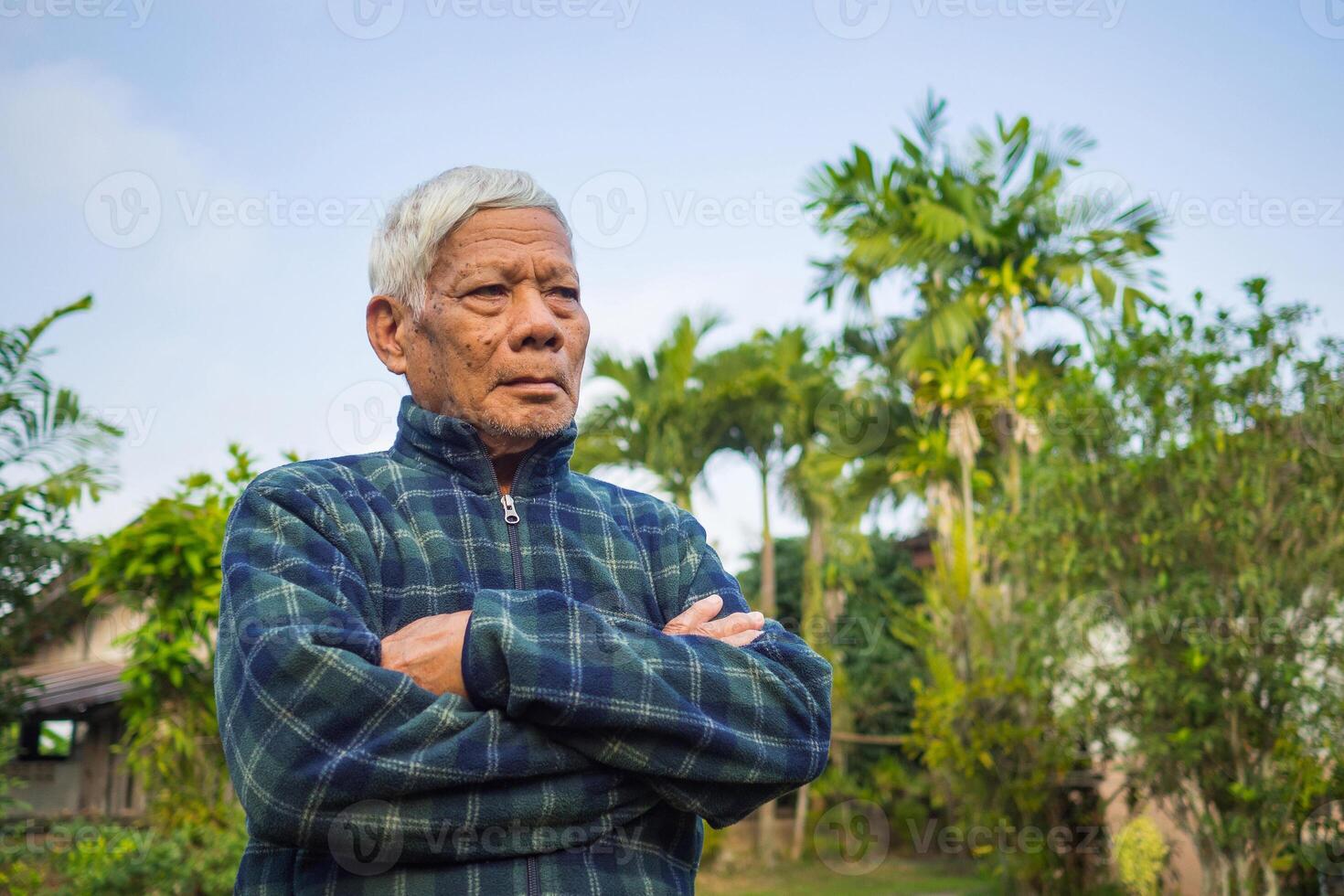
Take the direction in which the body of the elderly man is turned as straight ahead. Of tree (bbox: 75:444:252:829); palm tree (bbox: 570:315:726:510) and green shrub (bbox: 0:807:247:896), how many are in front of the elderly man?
0

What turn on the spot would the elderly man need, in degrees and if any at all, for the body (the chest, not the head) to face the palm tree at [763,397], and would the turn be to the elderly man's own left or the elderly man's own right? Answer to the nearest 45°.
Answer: approximately 135° to the elderly man's own left

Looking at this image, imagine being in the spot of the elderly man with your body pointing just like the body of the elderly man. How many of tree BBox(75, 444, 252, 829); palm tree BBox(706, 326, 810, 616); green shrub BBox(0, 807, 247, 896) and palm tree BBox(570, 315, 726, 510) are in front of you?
0

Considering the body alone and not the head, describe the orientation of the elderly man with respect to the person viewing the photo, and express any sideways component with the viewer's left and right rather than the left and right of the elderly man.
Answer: facing the viewer and to the right of the viewer

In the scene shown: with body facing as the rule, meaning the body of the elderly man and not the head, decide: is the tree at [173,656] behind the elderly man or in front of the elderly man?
behind

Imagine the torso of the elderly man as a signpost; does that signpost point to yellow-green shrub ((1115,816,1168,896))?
no

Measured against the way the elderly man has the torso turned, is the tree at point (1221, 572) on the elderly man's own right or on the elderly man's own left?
on the elderly man's own left

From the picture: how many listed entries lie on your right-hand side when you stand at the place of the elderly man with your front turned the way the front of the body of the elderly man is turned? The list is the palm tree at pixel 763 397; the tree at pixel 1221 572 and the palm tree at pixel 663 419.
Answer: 0

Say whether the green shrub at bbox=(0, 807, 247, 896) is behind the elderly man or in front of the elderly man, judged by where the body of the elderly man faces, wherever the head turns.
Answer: behind

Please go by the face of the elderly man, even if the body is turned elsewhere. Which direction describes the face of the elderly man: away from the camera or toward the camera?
toward the camera

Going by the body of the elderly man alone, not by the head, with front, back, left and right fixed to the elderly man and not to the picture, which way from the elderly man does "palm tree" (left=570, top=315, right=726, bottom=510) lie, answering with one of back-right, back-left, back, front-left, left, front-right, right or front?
back-left

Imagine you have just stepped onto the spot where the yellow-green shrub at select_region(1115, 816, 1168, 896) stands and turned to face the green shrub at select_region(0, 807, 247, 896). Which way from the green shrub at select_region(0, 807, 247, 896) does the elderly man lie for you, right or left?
left
